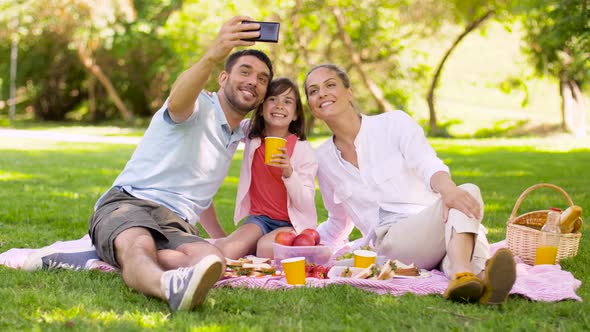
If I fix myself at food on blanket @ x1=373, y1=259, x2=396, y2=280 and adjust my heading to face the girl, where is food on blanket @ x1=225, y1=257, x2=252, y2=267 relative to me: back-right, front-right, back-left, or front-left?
front-left

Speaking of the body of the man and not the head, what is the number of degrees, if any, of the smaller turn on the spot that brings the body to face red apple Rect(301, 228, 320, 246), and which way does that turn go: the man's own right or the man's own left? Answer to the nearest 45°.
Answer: approximately 45° to the man's own left

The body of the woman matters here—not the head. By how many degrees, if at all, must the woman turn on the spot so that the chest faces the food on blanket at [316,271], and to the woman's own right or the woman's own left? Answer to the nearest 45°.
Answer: approximately 45° to the woman's own right

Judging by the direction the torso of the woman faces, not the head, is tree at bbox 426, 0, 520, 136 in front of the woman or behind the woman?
behind

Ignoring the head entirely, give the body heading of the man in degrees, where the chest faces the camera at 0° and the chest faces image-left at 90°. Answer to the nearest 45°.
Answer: approximately 315°

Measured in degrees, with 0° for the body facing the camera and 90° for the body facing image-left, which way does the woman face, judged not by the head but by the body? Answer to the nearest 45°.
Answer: approximately 0°

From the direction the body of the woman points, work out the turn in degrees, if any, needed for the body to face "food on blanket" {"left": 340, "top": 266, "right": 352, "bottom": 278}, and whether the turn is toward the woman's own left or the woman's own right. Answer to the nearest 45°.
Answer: approximately 45° to the woman's own right

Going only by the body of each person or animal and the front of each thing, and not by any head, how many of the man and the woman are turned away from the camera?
0

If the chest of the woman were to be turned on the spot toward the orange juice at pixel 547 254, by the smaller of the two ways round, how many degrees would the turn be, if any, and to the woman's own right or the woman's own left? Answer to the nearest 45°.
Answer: approximately 90° to the woman's own left

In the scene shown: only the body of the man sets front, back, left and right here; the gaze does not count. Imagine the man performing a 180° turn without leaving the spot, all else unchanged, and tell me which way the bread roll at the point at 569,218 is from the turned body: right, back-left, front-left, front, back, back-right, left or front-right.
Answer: back-right

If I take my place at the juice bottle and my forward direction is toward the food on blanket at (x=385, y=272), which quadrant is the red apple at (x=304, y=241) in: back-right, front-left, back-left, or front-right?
front-right

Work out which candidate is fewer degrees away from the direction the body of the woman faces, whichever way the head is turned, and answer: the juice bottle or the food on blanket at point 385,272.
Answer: the food on blanket

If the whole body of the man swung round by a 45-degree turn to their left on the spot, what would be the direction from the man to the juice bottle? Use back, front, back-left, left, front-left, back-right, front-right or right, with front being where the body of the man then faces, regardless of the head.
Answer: front

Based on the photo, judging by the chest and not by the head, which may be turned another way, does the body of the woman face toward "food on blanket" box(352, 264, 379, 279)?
yes

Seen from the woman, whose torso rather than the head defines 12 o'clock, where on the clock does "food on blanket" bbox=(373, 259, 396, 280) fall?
The food on blanket is roughly at 12 o'clock from the woman.

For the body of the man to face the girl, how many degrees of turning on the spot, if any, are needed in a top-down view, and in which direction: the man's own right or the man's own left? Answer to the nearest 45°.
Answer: approximately 90° to the man's own left

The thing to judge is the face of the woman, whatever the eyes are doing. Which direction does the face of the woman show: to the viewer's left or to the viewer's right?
to the viewer's left

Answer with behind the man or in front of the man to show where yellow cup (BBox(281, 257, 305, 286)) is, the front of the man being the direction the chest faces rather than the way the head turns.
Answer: in front
